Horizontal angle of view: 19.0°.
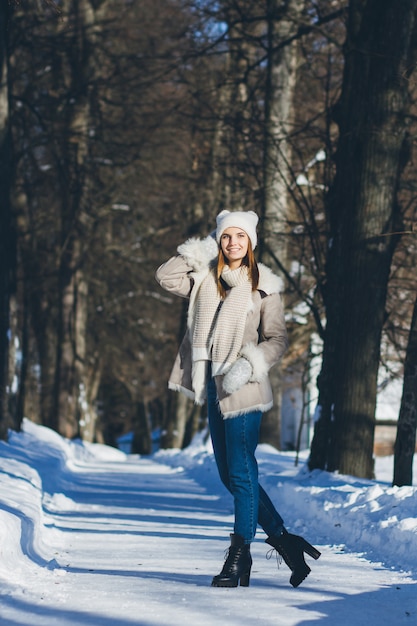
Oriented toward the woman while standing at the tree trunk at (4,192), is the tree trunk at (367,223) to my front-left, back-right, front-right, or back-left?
front-left

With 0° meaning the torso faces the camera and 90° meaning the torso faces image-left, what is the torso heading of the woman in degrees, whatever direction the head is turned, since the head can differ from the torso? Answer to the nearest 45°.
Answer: approximately 45°

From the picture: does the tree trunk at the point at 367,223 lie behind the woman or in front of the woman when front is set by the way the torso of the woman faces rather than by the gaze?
behind

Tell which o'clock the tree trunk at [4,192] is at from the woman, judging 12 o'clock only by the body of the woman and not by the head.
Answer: The tree trunk is roughly at 4 o'clock from the woman.

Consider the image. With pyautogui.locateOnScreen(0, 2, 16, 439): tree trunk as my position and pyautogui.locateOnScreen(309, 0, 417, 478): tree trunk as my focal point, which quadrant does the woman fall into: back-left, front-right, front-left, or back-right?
front-right
